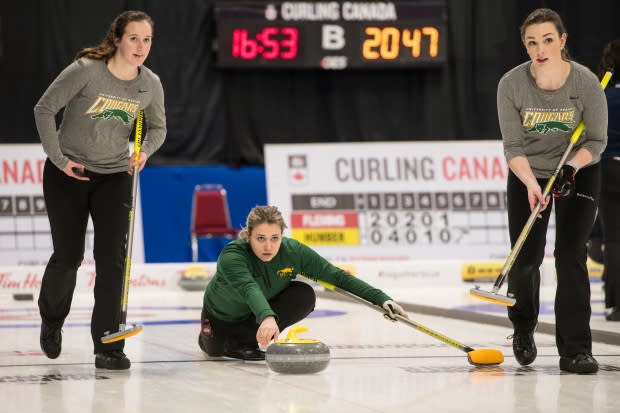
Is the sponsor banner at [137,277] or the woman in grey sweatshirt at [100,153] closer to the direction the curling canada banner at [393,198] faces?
the woman in grey sweatshirt

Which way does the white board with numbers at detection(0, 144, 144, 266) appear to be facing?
toward the camera

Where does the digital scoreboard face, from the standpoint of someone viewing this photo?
facing the viewer

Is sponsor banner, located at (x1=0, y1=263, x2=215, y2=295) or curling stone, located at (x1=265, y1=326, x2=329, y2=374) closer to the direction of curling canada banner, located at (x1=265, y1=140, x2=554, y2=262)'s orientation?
the curling stone

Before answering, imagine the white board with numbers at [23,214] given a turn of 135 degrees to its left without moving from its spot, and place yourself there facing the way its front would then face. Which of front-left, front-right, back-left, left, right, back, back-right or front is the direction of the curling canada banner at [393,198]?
front-right

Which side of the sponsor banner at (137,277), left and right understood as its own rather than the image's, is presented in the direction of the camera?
front

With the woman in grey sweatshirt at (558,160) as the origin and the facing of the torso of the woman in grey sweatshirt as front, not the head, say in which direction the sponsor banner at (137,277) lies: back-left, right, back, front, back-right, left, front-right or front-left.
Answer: back-right

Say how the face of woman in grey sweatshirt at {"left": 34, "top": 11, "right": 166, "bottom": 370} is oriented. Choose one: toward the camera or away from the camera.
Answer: toward the camera

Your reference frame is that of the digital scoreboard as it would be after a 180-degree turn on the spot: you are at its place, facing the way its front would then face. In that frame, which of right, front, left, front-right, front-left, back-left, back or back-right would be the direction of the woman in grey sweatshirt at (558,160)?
back

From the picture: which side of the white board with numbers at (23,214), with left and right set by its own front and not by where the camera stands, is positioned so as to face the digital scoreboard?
left

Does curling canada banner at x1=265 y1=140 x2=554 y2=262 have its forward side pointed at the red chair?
no

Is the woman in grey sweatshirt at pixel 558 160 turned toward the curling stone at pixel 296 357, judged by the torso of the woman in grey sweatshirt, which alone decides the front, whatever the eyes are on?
no

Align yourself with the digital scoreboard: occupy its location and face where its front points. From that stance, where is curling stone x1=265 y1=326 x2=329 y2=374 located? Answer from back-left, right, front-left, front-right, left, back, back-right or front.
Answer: front

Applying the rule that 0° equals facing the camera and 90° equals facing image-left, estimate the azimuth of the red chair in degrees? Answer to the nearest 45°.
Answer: approximately 315°

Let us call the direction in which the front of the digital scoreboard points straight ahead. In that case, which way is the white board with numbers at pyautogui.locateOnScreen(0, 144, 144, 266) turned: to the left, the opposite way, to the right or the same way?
the same way

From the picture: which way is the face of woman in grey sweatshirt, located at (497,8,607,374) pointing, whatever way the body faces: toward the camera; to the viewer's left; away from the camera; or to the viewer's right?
toward the camera

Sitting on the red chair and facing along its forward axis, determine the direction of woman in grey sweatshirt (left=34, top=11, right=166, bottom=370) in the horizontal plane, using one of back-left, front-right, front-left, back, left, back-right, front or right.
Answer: front-right
